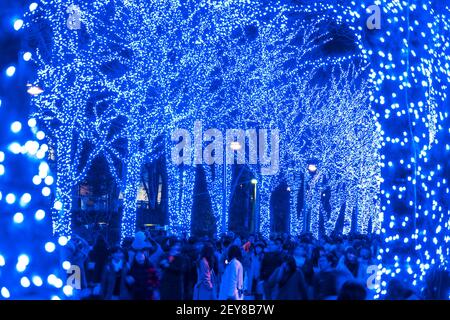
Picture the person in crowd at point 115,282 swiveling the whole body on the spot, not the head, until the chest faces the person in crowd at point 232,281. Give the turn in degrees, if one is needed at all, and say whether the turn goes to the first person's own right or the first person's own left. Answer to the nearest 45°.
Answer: approximately 90° to the first person's own left

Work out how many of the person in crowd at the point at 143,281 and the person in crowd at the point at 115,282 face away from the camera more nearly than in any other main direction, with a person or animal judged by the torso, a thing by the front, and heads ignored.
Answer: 0

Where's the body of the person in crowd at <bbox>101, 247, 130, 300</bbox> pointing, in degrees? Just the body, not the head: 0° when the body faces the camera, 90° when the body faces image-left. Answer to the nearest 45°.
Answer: approximately 0°

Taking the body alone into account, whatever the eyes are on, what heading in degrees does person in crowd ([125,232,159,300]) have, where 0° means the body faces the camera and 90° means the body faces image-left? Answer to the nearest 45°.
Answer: approximately 0°
